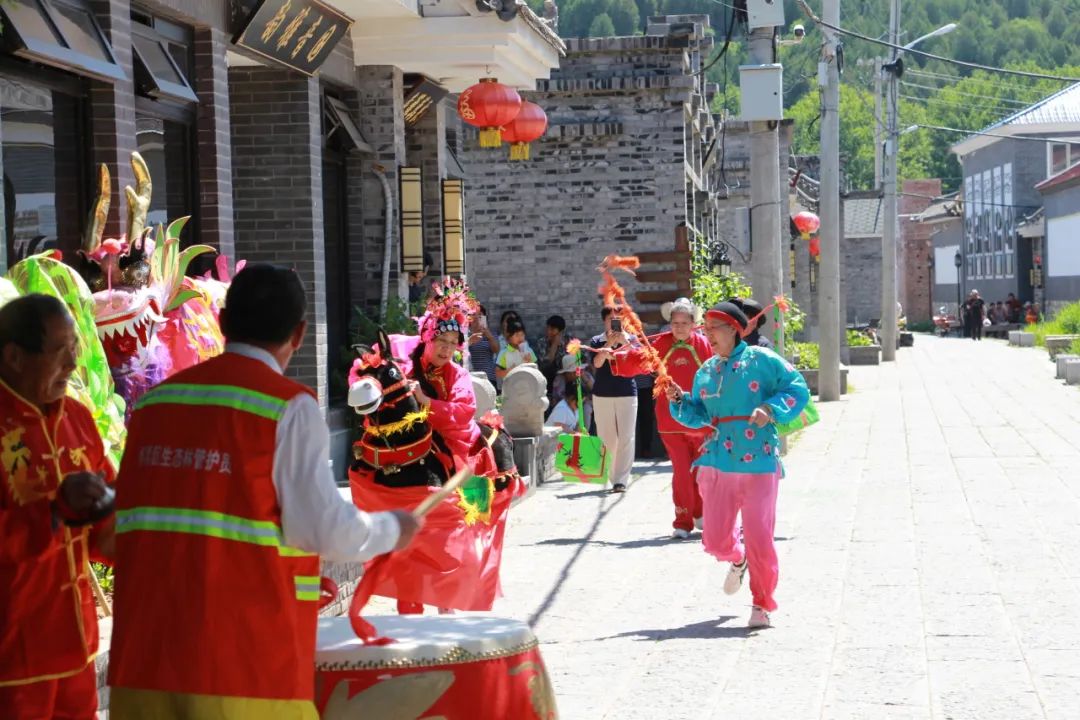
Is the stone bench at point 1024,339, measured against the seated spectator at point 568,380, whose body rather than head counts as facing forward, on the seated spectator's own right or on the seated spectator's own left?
on the seated spectator's own left

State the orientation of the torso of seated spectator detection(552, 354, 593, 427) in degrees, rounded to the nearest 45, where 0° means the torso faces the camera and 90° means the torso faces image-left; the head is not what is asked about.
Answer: approximately 315°

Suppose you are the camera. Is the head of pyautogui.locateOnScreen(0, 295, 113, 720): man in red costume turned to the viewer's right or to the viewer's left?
to the viewer's right

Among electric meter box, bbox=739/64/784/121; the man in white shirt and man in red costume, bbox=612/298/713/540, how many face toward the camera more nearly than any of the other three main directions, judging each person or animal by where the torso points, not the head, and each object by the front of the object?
2

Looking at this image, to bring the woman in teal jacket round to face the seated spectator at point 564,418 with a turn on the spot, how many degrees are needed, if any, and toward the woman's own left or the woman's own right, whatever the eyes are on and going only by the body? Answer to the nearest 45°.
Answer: approximately 135° to the woman's own right

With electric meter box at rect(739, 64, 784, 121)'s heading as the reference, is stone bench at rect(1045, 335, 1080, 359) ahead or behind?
behind

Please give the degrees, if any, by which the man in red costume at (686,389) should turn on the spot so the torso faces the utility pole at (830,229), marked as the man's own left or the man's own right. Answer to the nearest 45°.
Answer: approximately 180°

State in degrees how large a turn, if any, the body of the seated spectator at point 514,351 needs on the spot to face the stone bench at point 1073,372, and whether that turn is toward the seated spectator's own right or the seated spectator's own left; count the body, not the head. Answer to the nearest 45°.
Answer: approximately 90° to the seated spectator's own left

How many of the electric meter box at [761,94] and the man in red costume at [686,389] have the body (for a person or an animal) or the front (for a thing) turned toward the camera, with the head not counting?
2
